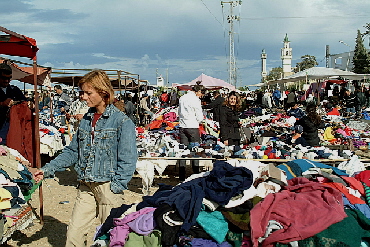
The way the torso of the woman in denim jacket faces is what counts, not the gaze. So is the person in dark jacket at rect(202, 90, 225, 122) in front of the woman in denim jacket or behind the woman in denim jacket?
behind

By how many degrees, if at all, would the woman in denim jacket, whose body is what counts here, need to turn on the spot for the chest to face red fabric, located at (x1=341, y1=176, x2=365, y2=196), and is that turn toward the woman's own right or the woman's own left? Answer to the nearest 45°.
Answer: approximately 135° to the woman's own left

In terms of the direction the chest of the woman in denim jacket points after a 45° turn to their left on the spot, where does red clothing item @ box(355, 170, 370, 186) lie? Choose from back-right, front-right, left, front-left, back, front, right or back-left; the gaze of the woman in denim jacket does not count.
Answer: left

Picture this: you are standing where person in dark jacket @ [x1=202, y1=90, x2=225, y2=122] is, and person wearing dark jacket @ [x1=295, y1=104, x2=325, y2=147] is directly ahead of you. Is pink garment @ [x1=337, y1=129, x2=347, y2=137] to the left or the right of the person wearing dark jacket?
left

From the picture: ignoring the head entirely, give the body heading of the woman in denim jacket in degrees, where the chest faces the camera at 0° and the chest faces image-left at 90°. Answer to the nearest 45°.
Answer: approximately 45°

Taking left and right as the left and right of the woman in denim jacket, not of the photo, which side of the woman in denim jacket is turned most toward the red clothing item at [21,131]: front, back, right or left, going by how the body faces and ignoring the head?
right

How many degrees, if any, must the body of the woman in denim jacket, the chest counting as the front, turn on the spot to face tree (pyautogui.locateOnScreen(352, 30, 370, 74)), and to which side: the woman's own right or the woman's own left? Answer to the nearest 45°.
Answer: approximately 180°

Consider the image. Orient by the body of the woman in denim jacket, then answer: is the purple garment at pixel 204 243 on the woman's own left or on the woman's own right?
on the woman's own left
